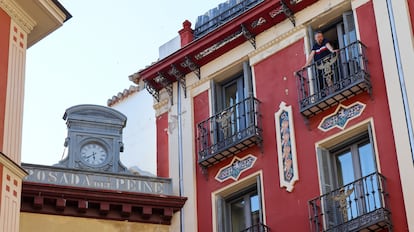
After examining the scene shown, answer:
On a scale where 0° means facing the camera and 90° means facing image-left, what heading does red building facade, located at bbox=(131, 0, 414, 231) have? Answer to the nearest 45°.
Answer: approximately 45°
